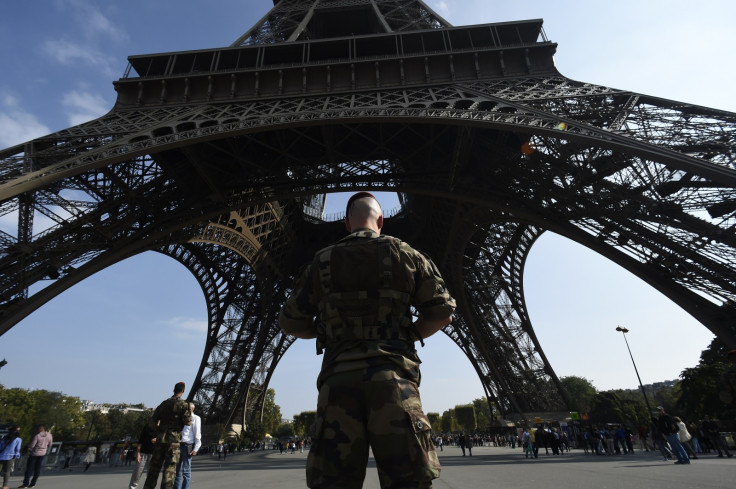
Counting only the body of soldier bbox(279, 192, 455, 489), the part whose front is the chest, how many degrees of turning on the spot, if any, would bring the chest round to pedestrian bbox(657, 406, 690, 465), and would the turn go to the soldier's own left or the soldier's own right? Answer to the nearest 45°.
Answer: approximately 45° to the soldier's own right

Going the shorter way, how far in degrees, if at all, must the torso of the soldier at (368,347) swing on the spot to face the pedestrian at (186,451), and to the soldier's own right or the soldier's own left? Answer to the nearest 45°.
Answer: approximately 45° to the soldier's own left

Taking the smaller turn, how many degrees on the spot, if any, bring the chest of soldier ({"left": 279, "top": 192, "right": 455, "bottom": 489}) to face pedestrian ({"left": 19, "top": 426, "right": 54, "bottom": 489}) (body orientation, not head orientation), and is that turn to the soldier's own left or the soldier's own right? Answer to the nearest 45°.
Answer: approximately 45° to the soldier's own left

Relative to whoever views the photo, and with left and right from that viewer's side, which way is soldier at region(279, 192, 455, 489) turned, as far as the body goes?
facing away from the viewer

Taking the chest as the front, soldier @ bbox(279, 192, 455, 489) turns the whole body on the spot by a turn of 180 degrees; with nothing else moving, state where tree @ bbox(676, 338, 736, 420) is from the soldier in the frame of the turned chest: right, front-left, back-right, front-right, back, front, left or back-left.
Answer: back-left

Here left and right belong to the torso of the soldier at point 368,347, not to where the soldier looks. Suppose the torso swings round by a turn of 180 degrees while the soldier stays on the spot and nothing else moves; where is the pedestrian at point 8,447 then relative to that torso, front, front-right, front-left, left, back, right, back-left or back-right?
back-right

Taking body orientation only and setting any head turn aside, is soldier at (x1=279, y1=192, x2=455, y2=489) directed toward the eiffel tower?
yes

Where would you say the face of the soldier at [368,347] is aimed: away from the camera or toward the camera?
away from the camera
